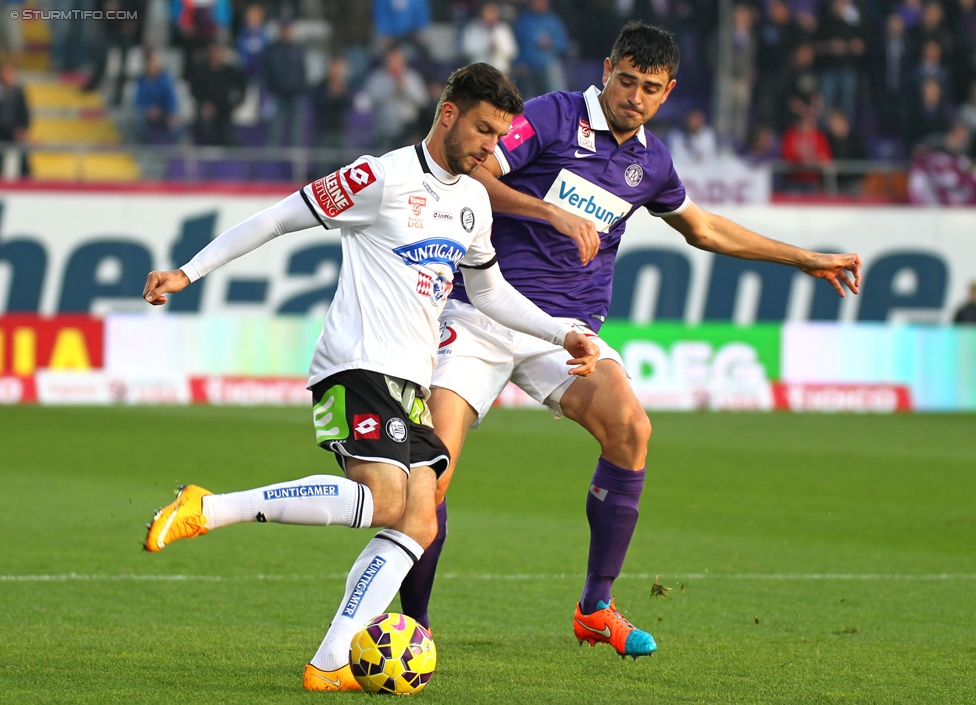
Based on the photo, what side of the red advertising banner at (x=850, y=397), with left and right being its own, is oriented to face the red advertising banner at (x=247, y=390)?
right

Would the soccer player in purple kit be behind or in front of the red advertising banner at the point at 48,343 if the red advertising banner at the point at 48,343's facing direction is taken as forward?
in front

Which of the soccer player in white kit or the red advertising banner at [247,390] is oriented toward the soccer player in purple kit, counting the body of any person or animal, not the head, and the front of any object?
the red advertising banner

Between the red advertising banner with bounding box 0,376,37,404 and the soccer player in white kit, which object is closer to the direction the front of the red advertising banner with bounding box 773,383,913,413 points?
the soccer player in white kit

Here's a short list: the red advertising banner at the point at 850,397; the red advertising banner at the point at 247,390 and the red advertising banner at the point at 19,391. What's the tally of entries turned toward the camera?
3

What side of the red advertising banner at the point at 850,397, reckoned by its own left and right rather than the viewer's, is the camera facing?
front

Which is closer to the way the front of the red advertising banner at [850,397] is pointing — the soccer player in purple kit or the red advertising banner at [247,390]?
the soccer player in purple kit

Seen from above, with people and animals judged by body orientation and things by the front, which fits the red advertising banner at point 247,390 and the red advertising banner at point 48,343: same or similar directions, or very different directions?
same or similar directions

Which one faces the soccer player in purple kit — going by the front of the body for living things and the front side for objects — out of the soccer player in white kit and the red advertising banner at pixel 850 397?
the red advertising banner

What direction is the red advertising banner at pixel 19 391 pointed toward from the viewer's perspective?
toward the camera

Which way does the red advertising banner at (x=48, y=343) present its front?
toward the camera

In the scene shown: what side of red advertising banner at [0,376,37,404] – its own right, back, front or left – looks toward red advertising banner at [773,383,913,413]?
left

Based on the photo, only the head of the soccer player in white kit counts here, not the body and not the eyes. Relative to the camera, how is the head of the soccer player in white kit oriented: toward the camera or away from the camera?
toward the camera

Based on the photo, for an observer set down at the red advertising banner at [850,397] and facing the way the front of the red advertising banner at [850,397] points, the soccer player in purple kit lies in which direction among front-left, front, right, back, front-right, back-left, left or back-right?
front

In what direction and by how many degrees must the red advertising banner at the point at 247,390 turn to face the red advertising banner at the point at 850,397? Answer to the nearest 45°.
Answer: approximately 90° to its left

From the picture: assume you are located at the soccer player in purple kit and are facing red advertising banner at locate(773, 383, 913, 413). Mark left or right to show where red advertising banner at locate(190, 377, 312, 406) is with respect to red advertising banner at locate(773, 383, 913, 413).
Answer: left
